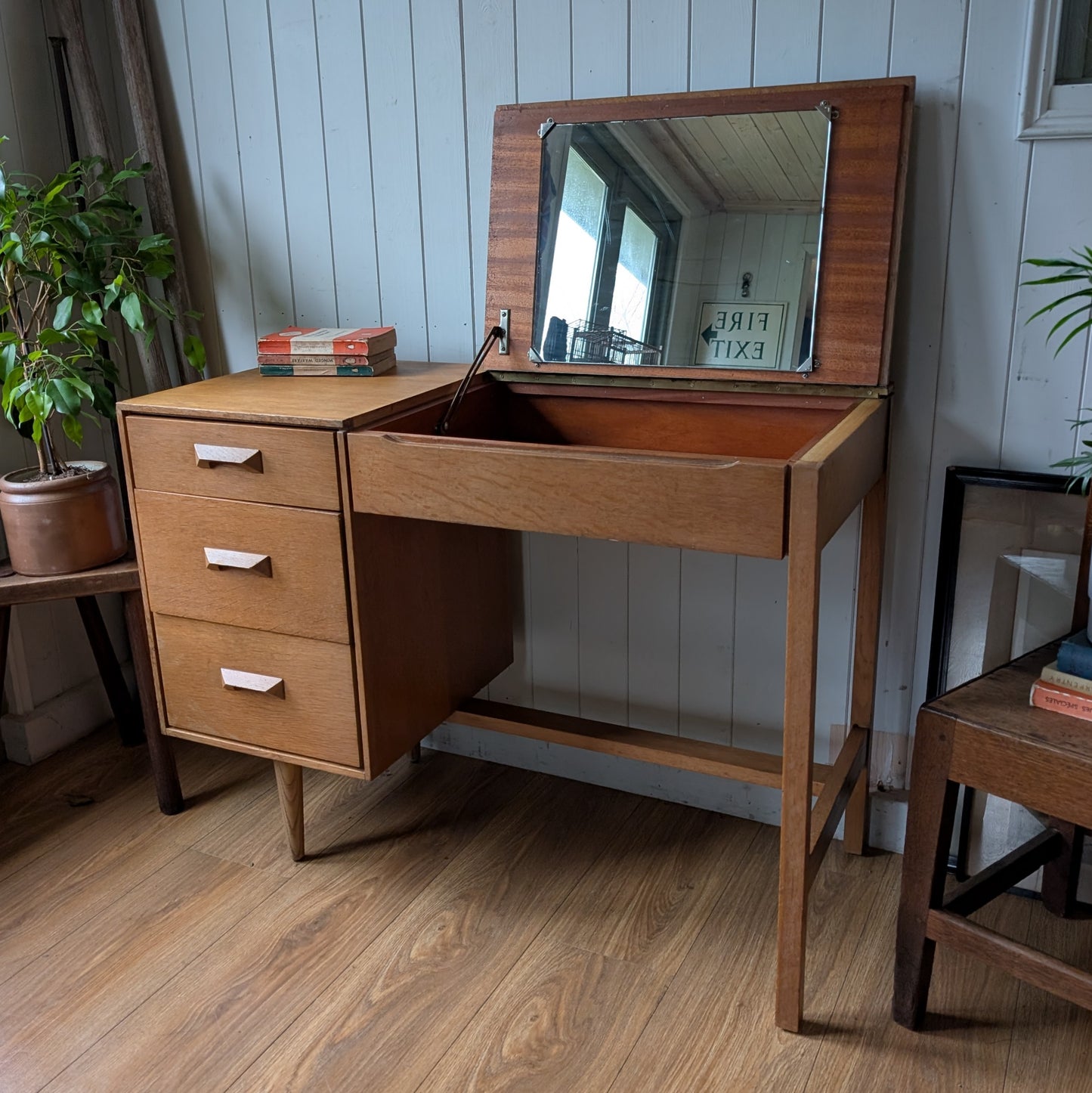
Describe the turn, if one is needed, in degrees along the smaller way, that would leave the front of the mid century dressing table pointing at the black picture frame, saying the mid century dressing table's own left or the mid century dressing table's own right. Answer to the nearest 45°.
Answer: approximately 135° to the mid century dressing table's own left

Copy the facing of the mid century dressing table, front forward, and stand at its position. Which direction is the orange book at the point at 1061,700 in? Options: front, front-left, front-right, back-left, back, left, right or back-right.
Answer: left

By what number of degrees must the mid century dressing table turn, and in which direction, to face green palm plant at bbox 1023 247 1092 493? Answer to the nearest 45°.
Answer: approximately 135° to its left
